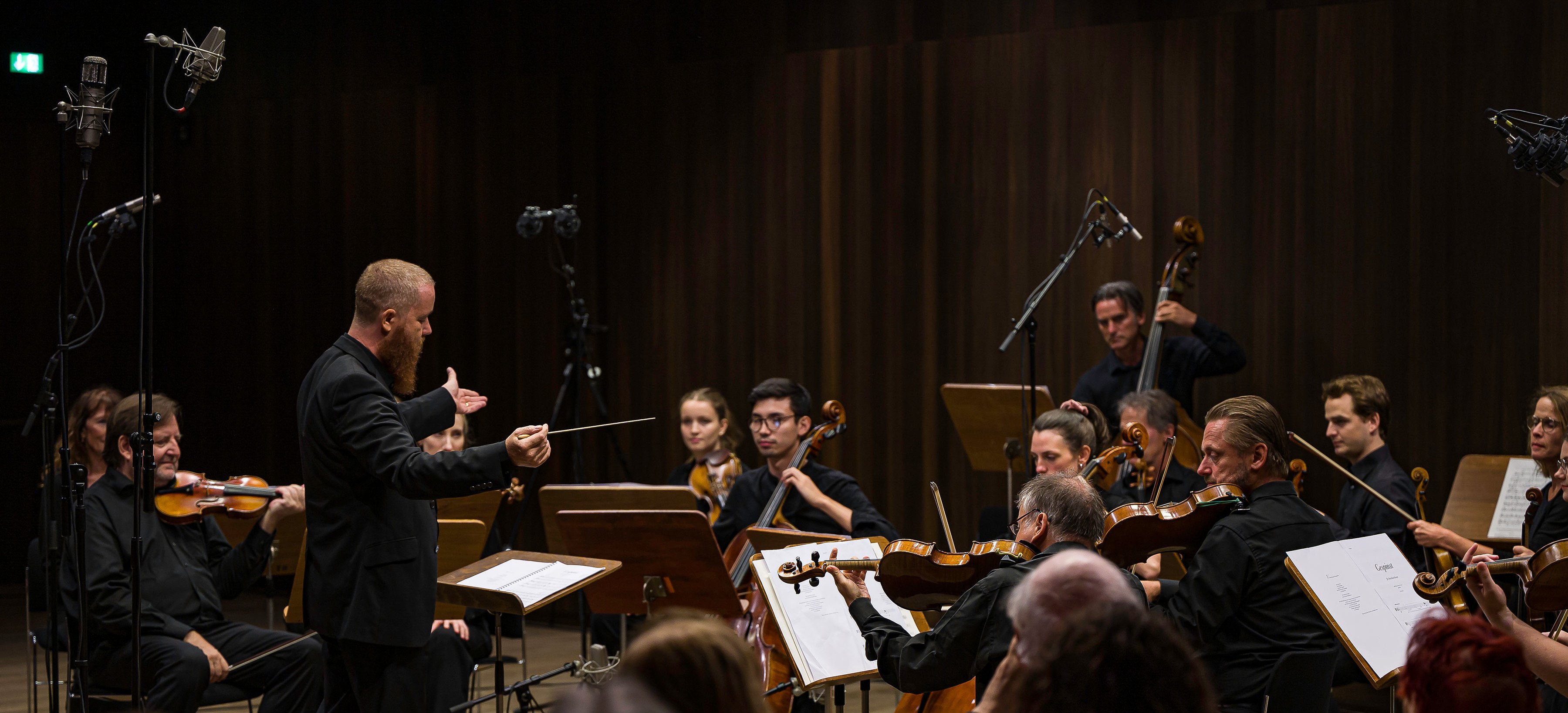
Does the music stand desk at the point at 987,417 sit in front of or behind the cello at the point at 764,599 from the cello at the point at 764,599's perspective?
behind

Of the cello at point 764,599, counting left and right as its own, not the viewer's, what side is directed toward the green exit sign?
right

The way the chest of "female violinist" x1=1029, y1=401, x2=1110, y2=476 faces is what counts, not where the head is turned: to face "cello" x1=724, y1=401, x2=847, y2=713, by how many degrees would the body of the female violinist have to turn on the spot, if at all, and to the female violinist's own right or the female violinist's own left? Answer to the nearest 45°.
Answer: approximately 45° to the female violinist's own right

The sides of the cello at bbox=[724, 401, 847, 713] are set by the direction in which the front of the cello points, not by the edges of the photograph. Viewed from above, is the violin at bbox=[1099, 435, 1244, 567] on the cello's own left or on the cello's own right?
on the cello's own left

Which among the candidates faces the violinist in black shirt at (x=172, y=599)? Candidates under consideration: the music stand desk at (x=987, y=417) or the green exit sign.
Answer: the green exit sign

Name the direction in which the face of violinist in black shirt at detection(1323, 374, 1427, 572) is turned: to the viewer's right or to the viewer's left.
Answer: to the viewer's left

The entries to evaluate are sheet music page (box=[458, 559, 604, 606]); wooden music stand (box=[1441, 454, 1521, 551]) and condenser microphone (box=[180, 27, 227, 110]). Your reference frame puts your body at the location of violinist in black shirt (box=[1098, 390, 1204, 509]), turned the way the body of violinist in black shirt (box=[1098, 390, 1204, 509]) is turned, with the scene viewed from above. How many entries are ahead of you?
2

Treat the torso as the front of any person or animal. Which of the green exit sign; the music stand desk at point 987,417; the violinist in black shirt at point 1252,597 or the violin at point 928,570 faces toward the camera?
the green exit sign

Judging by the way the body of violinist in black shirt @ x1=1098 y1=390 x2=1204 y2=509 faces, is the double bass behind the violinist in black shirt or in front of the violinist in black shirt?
behind
